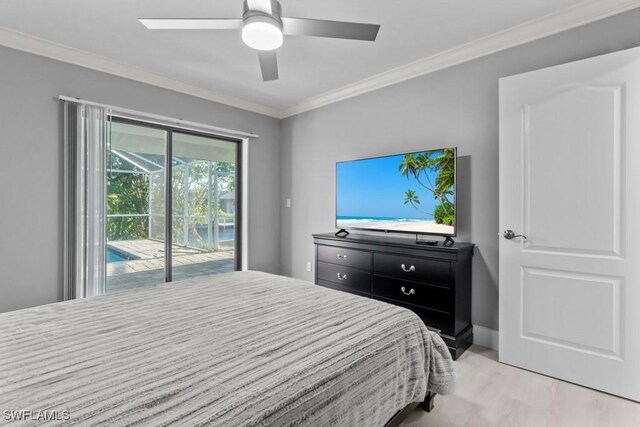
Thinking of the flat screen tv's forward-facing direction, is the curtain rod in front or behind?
in front

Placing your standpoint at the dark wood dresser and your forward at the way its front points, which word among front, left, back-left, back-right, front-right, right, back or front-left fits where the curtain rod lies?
front-right

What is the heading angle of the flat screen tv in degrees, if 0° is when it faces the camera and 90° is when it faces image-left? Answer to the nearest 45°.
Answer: approximately 45°

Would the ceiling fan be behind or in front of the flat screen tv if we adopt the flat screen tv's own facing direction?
in front

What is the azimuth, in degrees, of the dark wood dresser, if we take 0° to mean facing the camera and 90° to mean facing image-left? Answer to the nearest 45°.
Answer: approximately 45°

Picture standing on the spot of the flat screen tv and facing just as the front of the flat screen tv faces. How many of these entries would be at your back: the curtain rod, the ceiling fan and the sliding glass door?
0

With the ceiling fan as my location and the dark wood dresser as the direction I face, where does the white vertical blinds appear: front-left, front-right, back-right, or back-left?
back-left
